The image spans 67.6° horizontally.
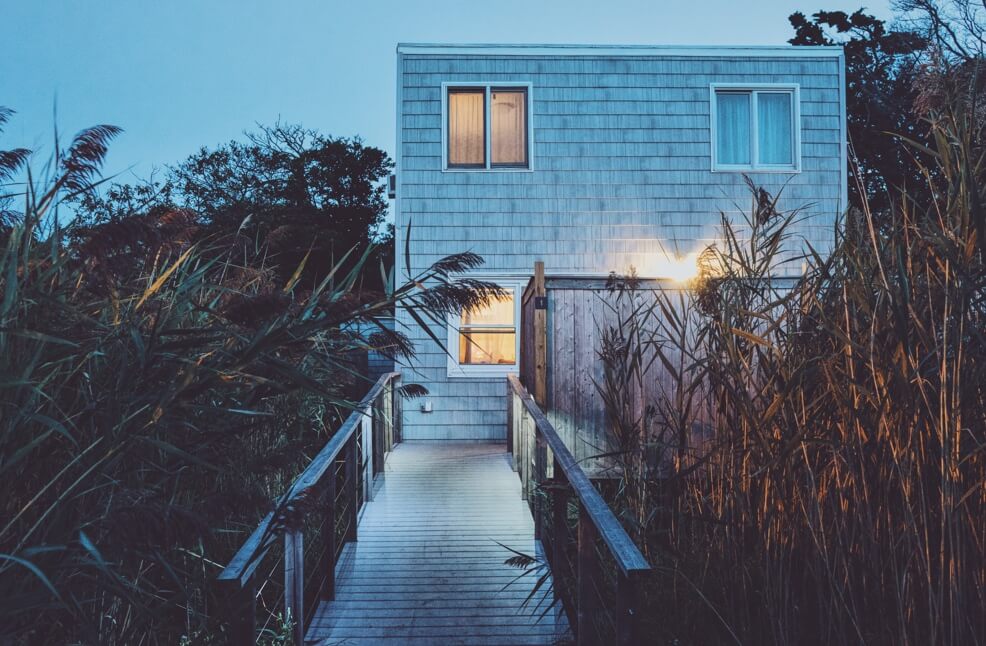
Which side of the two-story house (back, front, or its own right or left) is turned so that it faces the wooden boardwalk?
front

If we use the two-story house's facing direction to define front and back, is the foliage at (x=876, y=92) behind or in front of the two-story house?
behind

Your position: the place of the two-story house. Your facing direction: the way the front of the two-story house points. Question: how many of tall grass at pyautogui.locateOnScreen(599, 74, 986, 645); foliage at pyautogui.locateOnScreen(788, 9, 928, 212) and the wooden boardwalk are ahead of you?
2

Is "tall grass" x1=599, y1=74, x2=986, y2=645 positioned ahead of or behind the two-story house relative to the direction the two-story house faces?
ahead

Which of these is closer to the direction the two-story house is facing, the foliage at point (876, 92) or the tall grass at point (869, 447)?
the tall grass

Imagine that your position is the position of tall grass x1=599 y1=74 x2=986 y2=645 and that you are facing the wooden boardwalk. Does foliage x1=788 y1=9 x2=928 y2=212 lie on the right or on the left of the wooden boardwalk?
right

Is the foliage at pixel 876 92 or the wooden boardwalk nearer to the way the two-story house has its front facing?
the wooden boardwalk

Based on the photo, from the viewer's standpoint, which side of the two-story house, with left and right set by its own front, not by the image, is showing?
front
